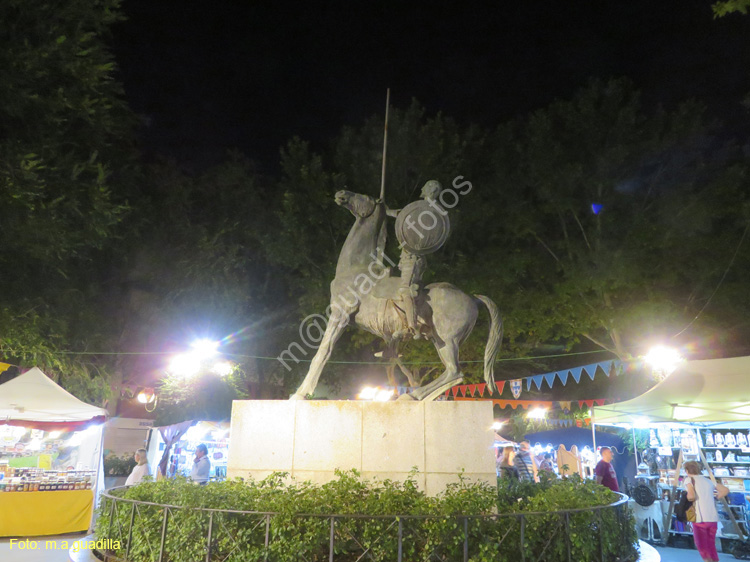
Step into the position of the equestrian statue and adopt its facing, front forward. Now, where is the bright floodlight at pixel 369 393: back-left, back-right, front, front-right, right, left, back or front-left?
right

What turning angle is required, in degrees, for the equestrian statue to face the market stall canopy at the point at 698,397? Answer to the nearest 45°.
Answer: approximately 135° to its right

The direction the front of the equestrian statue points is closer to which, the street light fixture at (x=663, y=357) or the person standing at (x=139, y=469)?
the person standing

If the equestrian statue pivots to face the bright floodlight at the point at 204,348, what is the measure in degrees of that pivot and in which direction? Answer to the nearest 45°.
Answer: approximately 45° to its right

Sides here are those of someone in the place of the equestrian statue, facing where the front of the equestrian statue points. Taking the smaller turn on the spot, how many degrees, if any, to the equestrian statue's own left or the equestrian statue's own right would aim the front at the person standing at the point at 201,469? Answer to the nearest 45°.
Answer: approximately 45° to the equestrian statue's own right

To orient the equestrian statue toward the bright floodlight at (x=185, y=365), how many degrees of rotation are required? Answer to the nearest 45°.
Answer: approximately 45° to its right

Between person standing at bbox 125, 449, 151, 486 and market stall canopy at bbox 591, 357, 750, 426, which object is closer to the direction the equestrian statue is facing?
the person standing

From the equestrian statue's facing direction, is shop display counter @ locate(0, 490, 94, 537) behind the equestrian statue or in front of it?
in front

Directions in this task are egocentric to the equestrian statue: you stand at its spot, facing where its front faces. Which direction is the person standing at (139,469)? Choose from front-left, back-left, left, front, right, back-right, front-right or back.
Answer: front-right

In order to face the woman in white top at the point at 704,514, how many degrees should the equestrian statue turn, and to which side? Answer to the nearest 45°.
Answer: approximately 180°

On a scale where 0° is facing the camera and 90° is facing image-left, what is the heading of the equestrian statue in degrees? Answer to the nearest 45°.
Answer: approximately 90°
